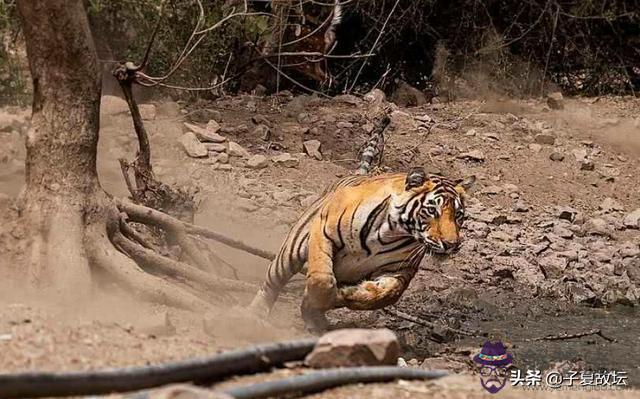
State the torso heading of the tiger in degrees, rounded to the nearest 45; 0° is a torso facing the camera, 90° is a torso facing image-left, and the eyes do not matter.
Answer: approximately 315°

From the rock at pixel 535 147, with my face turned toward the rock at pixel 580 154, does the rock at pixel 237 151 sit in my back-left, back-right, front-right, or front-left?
back-right

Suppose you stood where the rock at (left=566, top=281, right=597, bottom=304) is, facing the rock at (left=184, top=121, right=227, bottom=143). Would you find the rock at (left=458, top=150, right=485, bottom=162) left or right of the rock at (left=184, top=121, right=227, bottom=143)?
right

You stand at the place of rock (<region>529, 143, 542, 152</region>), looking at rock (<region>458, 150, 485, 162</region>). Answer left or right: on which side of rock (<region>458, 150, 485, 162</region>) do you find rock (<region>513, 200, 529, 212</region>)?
left

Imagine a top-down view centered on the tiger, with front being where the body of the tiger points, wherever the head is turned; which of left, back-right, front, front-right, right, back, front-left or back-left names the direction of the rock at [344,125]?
back-left

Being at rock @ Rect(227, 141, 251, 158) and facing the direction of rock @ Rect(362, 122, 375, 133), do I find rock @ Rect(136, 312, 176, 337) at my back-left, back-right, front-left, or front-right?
back-right

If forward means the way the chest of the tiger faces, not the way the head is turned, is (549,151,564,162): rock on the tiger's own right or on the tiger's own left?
on the tiger's own left

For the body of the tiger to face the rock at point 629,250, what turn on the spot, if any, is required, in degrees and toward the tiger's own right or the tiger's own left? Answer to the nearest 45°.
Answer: approximately 90° to the tiger's own left

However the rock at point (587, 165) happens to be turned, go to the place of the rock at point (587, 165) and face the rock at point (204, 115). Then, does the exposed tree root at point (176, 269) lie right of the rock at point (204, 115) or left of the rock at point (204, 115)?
left

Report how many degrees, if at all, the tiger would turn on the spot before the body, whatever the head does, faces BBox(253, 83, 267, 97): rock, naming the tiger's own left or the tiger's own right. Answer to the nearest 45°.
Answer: approximately 135° to the tiger's own left

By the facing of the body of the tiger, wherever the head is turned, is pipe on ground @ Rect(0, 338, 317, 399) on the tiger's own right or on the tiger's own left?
on the tiger's own right

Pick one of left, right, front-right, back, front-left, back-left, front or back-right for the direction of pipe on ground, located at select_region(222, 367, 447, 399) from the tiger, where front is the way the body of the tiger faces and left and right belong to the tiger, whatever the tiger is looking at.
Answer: front-right

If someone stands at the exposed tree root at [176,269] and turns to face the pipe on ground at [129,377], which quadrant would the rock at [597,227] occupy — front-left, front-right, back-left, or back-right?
back-left

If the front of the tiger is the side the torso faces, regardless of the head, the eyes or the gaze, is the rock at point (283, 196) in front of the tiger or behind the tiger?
behind

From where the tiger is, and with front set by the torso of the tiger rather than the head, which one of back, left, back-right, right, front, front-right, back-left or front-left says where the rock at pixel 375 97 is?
back-left

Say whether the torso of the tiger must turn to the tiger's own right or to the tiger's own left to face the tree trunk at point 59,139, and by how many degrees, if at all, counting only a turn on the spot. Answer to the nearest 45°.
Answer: approximately 135° to the tiger's own right
